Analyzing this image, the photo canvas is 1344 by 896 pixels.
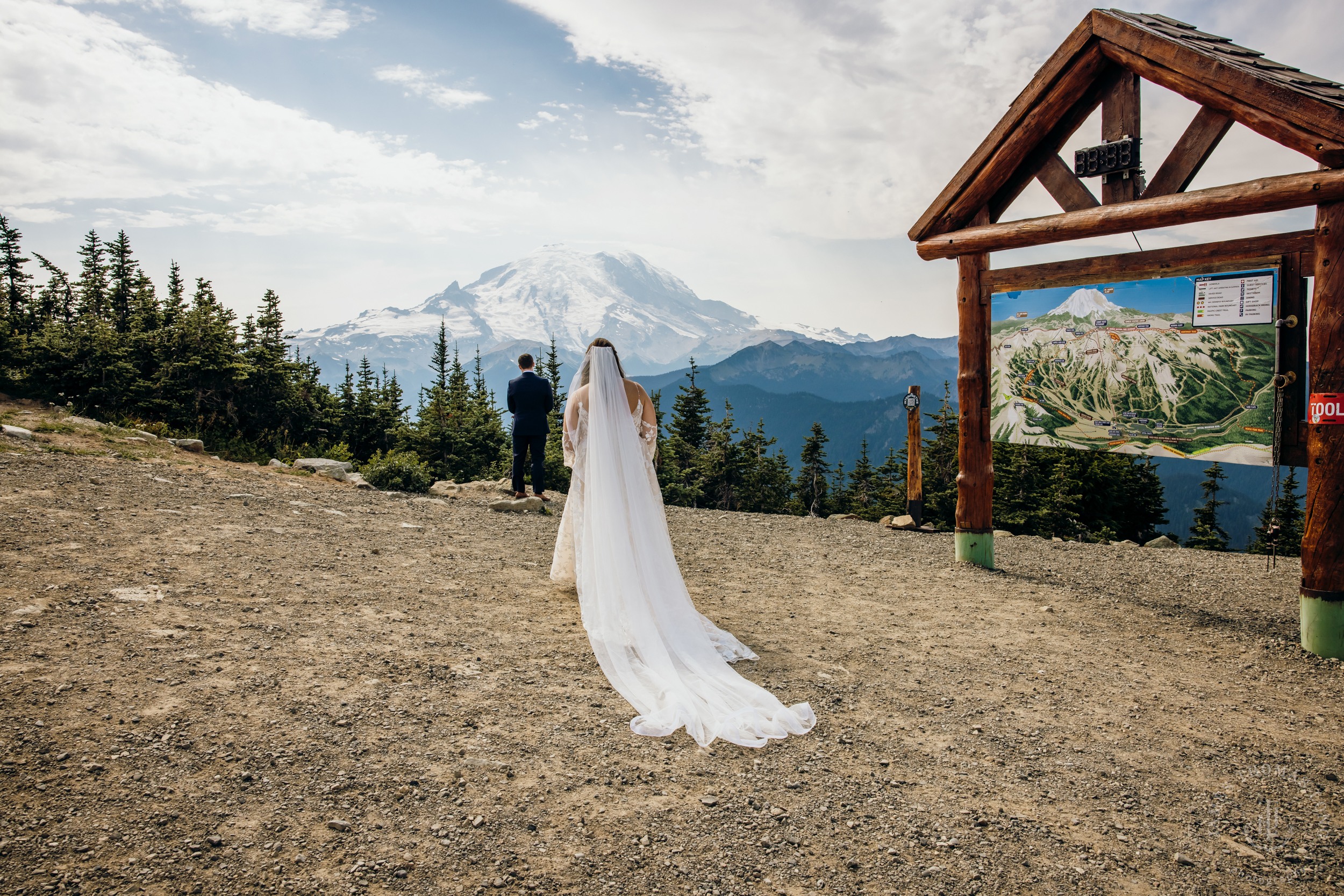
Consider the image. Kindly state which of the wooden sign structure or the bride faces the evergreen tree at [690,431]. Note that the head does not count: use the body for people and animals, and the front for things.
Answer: the bride

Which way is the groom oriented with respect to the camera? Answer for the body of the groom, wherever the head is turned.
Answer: away from the camera

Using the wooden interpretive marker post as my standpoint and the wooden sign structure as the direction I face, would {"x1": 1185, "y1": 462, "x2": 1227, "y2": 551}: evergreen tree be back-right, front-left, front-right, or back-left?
back-left

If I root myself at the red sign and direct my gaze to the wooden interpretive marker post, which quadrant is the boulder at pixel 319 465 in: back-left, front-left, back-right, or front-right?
front-left

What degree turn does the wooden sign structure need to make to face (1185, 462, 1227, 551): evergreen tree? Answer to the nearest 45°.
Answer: approximately 135° to its right

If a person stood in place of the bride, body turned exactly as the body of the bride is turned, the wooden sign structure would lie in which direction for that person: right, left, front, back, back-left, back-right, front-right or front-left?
right

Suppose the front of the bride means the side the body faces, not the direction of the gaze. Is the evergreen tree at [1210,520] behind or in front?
in front

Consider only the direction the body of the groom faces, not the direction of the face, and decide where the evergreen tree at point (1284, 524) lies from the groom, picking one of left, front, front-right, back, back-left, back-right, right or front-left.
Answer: right

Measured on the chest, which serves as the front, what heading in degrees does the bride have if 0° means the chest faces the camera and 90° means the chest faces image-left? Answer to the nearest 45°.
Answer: approximately 180°

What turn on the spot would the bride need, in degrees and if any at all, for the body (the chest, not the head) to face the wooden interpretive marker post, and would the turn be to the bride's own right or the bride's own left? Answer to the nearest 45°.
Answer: approximately 45° to the bride's own right

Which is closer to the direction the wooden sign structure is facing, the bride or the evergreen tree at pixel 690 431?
the bride

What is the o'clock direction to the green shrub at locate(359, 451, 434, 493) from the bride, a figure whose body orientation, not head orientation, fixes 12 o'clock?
The green shrub is roughly at 11 o'clock from the bride.

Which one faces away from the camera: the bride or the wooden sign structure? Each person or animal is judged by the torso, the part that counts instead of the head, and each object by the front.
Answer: the bride

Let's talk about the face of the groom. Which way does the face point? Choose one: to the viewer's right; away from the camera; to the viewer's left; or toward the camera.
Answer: away from the camera

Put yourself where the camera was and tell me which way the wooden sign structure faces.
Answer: facing the viewer and to the left of the viewer
